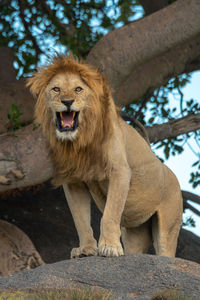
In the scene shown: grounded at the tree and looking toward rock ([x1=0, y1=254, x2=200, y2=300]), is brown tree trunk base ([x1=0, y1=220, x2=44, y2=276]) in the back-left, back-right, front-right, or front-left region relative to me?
front-right

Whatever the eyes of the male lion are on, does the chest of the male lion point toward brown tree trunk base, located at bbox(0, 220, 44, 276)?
no

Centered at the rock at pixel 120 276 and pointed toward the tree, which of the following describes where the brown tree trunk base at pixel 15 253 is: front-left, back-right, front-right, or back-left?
front-left
